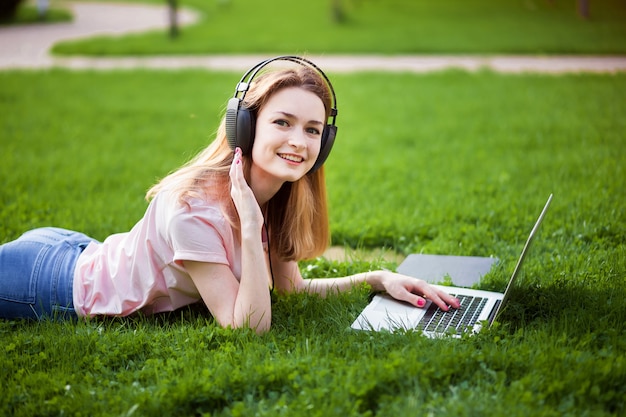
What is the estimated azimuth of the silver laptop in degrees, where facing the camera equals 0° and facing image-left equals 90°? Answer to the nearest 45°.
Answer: approximately 90°

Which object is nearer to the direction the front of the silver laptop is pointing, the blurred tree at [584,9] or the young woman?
the young woman

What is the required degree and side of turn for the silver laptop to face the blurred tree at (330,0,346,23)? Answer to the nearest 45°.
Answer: approximately 90° to its right

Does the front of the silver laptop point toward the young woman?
yes

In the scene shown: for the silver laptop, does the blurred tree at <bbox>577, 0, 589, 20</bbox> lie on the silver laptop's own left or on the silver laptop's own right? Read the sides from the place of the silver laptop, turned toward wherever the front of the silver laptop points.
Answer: on the silver laptop's own right
